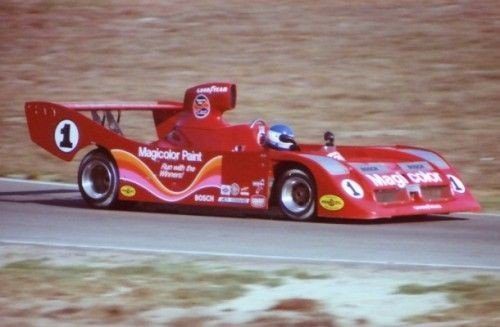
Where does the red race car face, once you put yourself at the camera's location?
facing the viewer and to the right of the viewer
